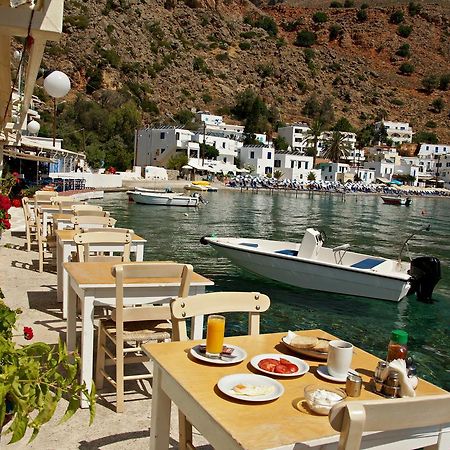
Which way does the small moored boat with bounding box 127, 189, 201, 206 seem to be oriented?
to the viewer's left

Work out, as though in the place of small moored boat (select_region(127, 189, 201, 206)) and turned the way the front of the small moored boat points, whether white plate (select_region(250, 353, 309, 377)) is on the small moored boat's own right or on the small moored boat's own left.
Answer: on the small moored boat's own left

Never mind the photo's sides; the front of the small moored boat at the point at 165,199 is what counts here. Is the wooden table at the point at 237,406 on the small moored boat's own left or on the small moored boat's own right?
on the small moored boat's own left

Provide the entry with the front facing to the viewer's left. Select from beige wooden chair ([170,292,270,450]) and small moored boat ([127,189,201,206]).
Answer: the small moored boat

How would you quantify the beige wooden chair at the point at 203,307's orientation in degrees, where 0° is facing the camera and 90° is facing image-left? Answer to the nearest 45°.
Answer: approximately 315°

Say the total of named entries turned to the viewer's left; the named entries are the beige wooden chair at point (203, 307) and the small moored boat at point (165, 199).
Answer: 1

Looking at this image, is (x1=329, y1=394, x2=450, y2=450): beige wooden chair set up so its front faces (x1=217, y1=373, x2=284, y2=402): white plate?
yes

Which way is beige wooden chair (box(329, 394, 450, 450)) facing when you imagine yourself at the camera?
facing away from the viewer and to the left of the viewer

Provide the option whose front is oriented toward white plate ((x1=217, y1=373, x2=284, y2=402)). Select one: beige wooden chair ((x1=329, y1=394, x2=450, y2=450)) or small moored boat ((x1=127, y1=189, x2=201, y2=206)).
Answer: the beige wooden chair

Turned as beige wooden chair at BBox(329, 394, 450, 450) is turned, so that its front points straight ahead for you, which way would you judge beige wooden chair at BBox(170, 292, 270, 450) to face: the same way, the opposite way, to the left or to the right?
the opposite way

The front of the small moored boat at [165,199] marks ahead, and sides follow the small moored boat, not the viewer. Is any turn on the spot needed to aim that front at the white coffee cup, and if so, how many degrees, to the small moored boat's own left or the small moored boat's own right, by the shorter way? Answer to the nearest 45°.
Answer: approximately 90° to the small moored boat's own left

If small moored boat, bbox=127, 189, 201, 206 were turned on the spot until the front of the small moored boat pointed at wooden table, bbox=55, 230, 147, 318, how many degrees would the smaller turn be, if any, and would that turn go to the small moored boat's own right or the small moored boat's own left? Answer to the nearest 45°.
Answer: approximately 90° to the small moored boat's own left
